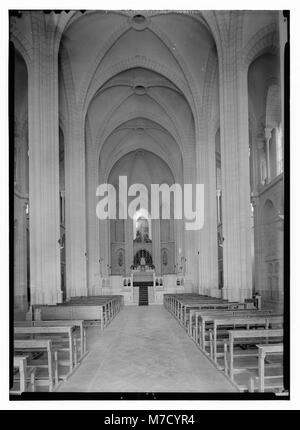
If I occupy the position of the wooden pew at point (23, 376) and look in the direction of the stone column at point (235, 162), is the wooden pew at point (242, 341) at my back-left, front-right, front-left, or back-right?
front-right

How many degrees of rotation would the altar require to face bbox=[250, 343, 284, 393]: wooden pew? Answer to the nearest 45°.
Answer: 0° — it already faces it

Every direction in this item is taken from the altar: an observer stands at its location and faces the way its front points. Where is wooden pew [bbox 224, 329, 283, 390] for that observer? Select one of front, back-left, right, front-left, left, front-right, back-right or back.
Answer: front

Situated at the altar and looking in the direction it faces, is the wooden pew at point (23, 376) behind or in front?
in front

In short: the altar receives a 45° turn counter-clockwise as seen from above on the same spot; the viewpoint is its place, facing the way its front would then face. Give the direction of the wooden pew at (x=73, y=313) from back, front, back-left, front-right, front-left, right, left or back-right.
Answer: front-right

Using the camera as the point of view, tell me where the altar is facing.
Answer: facing the viewer

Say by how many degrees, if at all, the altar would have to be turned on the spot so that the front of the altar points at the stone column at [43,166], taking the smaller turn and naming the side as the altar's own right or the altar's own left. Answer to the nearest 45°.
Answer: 0° — it already faces it

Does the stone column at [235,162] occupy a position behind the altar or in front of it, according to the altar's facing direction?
in front
